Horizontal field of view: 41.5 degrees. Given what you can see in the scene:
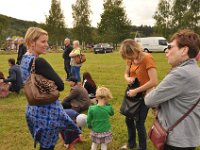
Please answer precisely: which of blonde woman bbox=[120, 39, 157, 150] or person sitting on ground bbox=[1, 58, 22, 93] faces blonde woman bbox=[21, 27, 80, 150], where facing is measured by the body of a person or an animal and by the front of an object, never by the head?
blonde woman bbox=[120, 39, 157, 150]

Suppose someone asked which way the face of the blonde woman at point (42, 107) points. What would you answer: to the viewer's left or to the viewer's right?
to the viewer's right

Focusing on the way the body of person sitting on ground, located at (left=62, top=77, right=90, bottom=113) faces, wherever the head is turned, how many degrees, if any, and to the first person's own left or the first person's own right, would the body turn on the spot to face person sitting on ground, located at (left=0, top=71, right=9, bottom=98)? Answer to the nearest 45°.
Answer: approximately 45° to the first person's own right

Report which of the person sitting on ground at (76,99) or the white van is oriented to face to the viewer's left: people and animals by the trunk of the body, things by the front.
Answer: the person sitting on ground

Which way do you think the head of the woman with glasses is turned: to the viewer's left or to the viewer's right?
to the viewer's left

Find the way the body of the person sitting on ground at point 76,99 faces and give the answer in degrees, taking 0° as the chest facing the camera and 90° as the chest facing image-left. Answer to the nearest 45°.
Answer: approximately 90°

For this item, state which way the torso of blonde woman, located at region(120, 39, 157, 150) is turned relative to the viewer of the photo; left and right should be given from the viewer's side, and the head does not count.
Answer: facing the viewer and to the left of the viewer

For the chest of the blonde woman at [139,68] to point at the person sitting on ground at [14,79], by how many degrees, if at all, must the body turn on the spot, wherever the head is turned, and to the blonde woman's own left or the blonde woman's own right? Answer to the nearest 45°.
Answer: approximately 90° to the blonde woman's own right

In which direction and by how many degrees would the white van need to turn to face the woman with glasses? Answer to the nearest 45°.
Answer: approximately 90° to its right

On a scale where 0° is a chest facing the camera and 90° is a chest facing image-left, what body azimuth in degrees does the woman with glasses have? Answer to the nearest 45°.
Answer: approximately 90°
